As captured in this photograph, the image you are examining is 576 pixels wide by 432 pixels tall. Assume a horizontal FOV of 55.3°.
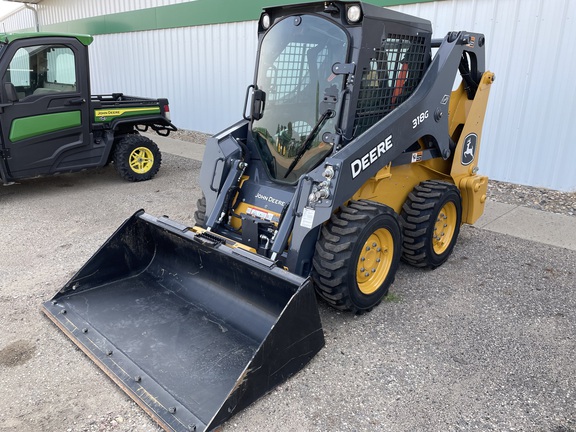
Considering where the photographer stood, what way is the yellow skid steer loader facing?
facing the viewer and to the left of the viewer

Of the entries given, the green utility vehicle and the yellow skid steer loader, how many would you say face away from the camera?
0

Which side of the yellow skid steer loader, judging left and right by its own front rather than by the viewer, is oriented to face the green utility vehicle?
right

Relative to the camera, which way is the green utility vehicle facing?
to the viewer's left

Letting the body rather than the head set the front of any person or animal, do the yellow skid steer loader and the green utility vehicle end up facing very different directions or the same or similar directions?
same or similar directions
